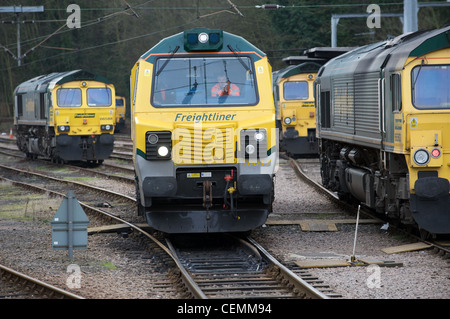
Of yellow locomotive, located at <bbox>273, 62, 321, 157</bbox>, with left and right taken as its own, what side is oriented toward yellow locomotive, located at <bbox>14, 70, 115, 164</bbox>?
right

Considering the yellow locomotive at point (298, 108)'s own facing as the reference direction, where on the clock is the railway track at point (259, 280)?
The railway track is roughly at 12 o'clock from the yellow locomotive.

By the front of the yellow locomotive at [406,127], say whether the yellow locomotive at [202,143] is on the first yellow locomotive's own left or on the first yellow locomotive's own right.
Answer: on the first yellow locomotive's own right

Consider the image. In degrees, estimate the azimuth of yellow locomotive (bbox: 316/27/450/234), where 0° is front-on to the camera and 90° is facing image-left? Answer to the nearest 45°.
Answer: approximately 315°

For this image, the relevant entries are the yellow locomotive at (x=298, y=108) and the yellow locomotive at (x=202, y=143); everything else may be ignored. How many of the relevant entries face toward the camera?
2

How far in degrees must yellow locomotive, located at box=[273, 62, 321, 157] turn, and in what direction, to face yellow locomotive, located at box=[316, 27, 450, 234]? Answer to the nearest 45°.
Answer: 0° — it already faces it

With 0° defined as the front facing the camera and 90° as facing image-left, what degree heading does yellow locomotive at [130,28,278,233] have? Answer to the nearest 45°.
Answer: approximately 0°

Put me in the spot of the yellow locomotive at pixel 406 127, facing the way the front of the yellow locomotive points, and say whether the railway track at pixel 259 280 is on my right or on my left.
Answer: on my right

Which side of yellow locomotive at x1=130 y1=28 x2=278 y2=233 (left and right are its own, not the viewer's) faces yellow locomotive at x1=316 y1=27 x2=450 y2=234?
left

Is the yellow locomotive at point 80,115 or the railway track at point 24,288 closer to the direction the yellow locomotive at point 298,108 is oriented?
the railway track

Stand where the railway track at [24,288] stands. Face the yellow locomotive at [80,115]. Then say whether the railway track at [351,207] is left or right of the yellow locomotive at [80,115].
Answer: right

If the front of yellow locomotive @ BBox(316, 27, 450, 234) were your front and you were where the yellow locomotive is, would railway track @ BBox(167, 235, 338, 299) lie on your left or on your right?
on your right

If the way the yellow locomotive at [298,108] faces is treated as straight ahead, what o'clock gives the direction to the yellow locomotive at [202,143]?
the yellow locomotive at [202,143] is roughly at 12 o'clock from the yellow locomotive at [298,108].
